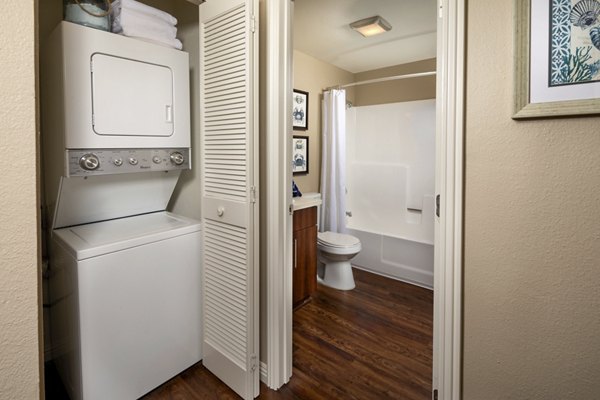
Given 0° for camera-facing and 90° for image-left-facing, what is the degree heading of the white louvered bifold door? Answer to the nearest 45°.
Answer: approximately 45°

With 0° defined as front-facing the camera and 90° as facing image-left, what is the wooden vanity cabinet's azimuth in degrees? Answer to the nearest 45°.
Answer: approximately 315°

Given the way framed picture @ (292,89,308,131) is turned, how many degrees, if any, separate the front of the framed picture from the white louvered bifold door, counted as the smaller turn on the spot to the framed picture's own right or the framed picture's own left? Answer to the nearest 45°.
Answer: approximately 45° to the framed picture's own right

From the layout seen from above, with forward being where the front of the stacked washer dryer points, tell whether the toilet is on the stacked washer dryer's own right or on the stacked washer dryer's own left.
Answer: on the stacked washer dryer's own left

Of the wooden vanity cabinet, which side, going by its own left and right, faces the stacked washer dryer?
right

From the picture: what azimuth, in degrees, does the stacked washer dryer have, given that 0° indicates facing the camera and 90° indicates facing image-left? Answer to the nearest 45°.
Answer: approximately 315°

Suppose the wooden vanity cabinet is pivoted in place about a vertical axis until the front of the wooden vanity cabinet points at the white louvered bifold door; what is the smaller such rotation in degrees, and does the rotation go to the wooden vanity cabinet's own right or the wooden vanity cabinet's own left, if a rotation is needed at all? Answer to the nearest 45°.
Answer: approximately 45° to the wooden vanity cabinet's own right

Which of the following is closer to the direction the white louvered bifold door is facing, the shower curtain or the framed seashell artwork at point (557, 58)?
the framed seashell artwork

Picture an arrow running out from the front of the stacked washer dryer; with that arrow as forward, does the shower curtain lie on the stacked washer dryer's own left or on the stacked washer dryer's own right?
on the stacked washer dryer's own left
